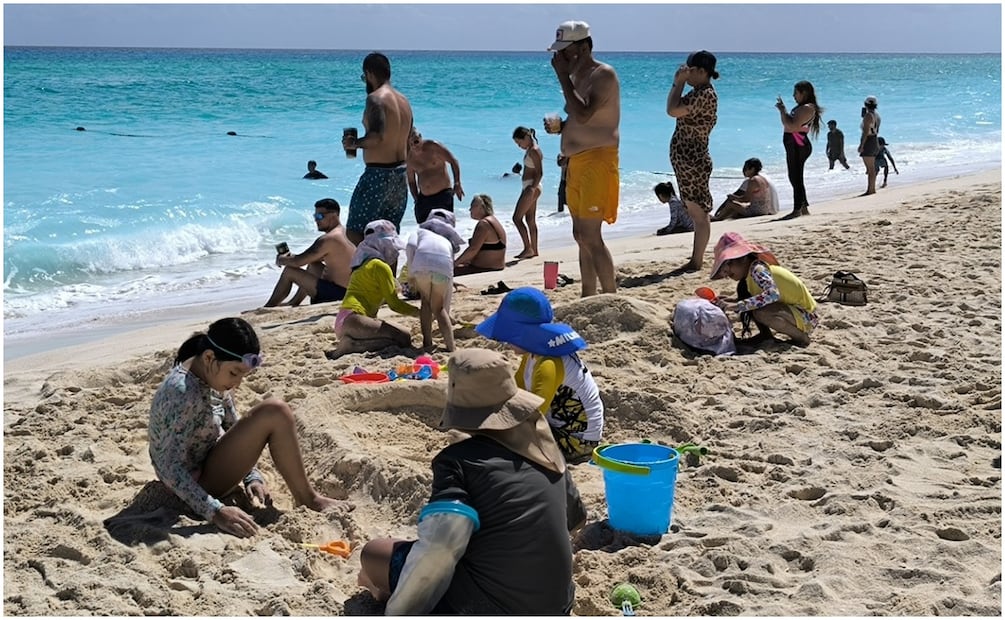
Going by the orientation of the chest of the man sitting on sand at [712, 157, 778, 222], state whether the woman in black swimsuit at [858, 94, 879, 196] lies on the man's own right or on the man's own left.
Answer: on the man's own right

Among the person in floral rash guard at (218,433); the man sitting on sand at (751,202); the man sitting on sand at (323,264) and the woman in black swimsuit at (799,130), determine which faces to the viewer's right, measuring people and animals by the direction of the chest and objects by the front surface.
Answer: the person in floral rash guard

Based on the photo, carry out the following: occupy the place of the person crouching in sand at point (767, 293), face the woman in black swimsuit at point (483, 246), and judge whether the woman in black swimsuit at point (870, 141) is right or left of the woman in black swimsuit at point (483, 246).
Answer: right

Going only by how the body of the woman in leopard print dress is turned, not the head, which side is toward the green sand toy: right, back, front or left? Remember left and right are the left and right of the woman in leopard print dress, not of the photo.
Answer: left

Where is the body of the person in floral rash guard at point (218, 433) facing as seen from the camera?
to the viewer's right

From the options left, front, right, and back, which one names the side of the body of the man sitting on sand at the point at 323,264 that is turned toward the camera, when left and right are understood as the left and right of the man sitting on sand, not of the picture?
left

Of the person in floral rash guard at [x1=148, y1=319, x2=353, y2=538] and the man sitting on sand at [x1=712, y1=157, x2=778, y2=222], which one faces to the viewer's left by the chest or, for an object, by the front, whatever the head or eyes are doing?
the man sitting on sand

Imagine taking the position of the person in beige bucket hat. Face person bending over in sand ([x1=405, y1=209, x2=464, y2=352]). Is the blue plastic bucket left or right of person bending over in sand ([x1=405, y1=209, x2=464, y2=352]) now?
right

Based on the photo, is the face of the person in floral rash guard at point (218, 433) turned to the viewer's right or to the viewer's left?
to the viewer's right

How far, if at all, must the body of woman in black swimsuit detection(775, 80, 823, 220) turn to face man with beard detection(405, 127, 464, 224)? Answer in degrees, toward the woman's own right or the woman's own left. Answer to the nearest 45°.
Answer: approximately 45° to the woman's own left

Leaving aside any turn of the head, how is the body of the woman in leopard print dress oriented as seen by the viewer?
to the viewer's left

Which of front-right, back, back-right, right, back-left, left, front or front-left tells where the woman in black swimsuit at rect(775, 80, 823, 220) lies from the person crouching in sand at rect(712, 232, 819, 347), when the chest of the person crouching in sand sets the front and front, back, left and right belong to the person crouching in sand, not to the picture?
right

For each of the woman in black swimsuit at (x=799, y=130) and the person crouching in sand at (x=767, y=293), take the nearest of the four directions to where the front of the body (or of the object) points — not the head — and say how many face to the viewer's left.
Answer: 2

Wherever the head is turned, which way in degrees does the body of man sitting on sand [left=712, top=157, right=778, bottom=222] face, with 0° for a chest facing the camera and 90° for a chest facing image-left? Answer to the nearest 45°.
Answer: approximately 90°

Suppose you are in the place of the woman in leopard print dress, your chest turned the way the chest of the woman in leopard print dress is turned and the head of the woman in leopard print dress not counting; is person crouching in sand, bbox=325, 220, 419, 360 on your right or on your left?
on your left
